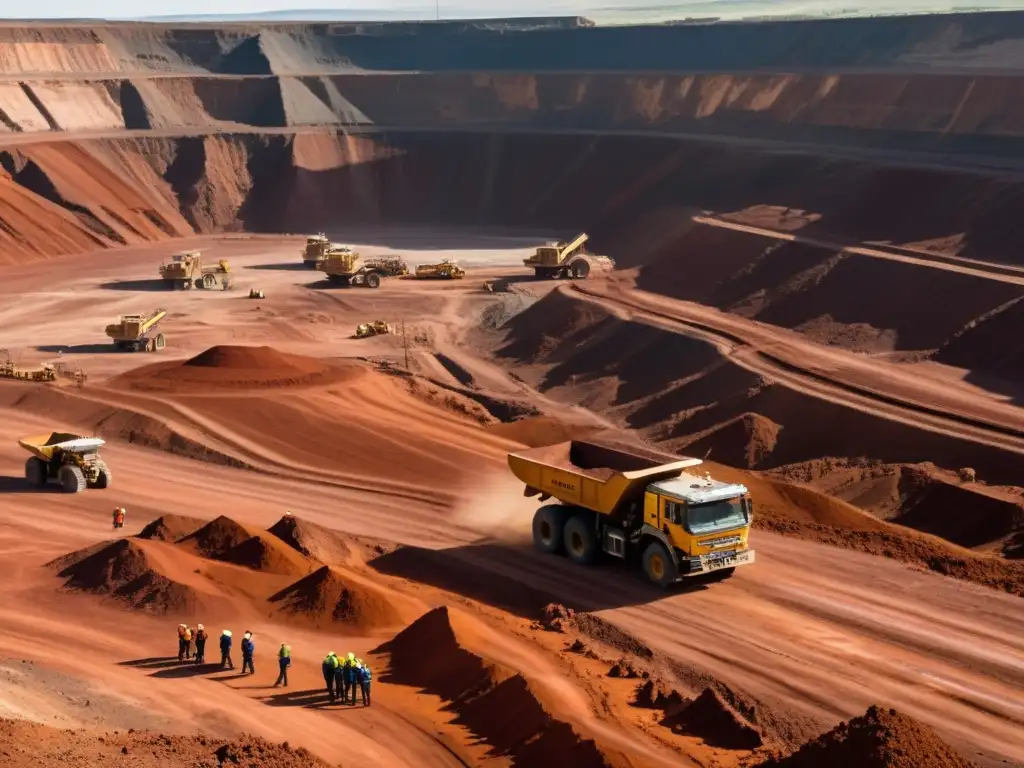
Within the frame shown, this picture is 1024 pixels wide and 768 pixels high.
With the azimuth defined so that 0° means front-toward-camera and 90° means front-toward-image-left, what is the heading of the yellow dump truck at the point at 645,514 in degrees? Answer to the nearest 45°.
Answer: approximately 315°

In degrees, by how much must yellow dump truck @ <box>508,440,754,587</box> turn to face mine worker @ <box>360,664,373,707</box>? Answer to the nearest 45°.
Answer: approximately 90° to its right

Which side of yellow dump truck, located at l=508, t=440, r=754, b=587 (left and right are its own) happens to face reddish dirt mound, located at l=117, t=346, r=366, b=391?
back

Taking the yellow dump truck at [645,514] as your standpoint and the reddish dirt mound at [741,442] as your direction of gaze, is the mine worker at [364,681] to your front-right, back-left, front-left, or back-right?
back-left

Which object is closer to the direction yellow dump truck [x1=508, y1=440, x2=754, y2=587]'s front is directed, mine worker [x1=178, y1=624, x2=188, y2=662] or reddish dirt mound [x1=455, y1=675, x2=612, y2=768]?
the reddish dirt mound

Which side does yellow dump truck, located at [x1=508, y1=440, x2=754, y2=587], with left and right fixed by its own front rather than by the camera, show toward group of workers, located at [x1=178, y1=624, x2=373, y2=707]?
right

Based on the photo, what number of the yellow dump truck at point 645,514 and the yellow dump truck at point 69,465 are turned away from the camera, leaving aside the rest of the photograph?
0

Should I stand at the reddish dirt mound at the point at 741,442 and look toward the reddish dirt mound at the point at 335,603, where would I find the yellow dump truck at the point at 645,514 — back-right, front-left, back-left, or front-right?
front-left

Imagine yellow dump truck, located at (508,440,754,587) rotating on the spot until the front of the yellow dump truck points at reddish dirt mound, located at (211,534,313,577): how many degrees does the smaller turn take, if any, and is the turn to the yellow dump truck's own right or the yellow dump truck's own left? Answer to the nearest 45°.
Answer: approximately 135° to the yellow dump truck's own right

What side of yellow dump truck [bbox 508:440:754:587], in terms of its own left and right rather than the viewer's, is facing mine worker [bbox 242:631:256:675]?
right

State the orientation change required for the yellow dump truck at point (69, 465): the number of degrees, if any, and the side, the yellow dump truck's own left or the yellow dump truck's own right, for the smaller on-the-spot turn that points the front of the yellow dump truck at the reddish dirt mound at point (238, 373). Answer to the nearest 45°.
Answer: approximately 90° to the yellow dump truck's own left

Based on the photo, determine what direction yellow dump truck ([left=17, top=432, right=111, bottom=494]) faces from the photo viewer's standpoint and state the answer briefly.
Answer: facing the viewer and to the right of the viewer

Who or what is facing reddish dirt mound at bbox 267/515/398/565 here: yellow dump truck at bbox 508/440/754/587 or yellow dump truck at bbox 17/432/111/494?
yellow dump truck at bbox 17/432/111/494

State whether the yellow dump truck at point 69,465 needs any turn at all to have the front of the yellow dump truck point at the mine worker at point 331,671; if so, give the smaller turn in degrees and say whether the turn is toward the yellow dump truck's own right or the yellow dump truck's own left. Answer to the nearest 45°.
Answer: approximately 45° to the yellow dump truck's own right
